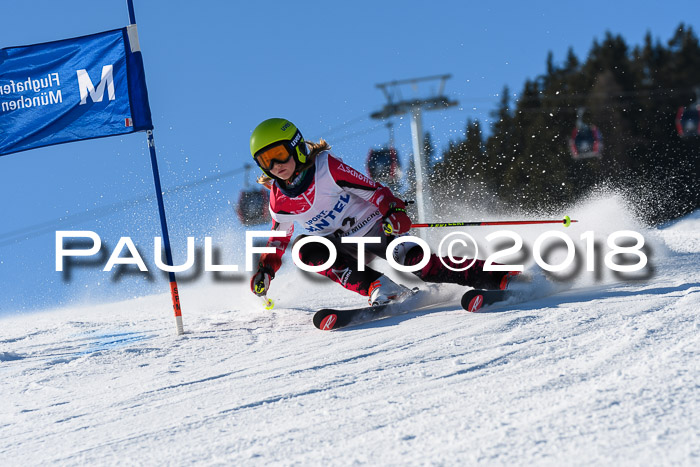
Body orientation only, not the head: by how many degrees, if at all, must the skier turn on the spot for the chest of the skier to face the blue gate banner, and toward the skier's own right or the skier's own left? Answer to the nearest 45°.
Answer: approximately 45° to the skier's own right

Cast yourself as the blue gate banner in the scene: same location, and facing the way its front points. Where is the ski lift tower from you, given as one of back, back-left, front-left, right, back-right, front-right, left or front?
front-right

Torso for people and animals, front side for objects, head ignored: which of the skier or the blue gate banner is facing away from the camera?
the blue gate banner

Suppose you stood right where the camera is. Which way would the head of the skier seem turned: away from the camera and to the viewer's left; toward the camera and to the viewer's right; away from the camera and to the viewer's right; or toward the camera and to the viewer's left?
toward the camera and to the viewer's left

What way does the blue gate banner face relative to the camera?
away from the camera

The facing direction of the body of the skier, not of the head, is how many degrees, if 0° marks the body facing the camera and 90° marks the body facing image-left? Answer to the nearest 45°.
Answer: approximately 45°

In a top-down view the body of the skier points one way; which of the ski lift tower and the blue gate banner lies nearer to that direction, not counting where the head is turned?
the blue gate banner

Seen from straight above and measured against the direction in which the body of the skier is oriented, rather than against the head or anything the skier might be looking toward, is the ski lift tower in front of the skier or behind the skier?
behind
